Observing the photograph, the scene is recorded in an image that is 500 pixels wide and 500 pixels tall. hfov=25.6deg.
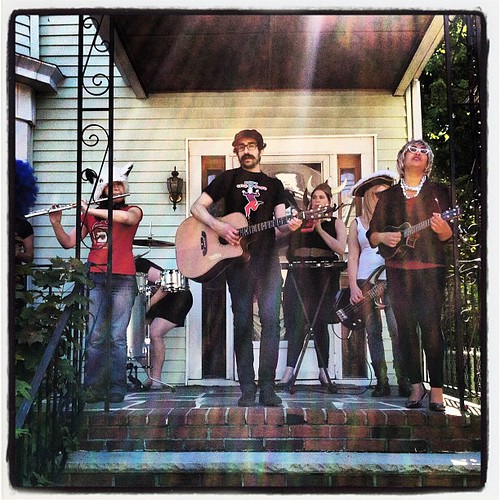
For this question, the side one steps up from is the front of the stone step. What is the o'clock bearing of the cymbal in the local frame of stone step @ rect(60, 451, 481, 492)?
The cymbal is roughly at 5 o'clock from the stone step.

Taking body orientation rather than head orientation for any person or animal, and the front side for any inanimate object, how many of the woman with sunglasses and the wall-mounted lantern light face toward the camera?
2

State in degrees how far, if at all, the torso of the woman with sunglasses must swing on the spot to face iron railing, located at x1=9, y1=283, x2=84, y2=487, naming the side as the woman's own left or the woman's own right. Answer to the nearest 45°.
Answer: approximately 45° to the woman's own right

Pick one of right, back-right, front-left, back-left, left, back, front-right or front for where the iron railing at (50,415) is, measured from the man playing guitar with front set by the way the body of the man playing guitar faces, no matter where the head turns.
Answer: front-right

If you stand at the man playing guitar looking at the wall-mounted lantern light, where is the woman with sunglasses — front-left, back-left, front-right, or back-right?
back-right
